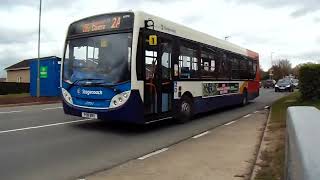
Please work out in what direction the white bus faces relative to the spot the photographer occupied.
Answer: facing the viewer and to the left of the viewer

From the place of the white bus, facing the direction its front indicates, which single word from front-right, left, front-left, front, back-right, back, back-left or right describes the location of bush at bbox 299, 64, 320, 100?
back
